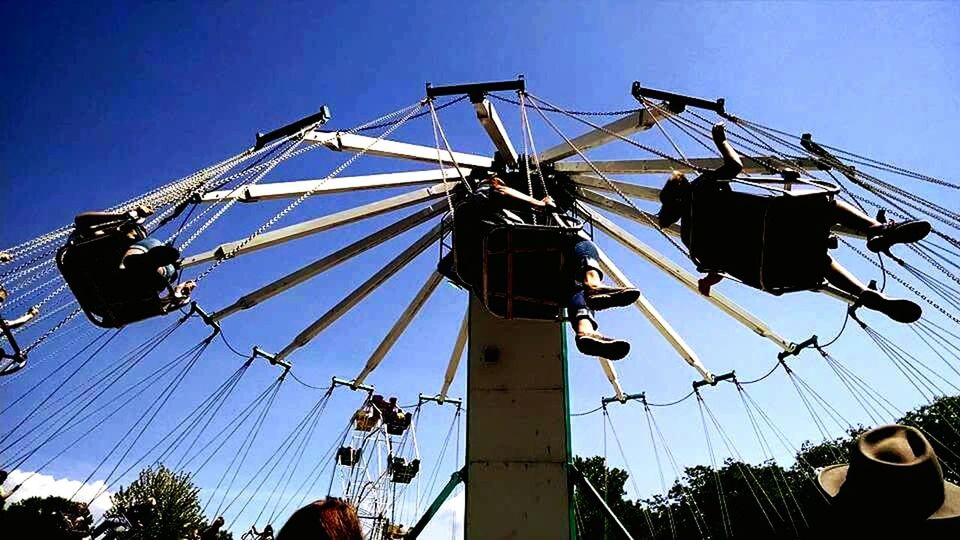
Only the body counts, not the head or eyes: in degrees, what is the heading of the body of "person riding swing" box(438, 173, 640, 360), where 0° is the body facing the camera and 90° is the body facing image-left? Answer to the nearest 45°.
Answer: approximately 270°

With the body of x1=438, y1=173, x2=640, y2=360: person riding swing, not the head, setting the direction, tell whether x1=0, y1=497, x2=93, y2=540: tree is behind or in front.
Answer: behind

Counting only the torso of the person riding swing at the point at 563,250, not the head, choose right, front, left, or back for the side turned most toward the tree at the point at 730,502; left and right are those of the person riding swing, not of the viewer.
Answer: left

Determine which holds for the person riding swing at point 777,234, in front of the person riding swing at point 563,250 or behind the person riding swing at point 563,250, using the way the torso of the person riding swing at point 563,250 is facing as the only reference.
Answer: in front

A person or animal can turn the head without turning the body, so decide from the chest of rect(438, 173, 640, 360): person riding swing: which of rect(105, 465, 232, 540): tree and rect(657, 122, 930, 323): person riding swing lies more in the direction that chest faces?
the person riding swing

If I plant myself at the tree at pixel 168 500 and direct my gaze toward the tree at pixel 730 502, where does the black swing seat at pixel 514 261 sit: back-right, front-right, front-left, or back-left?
front-right

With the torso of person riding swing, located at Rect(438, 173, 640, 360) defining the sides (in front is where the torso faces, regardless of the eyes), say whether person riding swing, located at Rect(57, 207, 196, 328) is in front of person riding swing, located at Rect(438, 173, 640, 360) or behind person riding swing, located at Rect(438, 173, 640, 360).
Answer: behind
